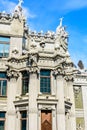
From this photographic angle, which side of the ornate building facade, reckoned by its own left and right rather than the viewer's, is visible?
front
